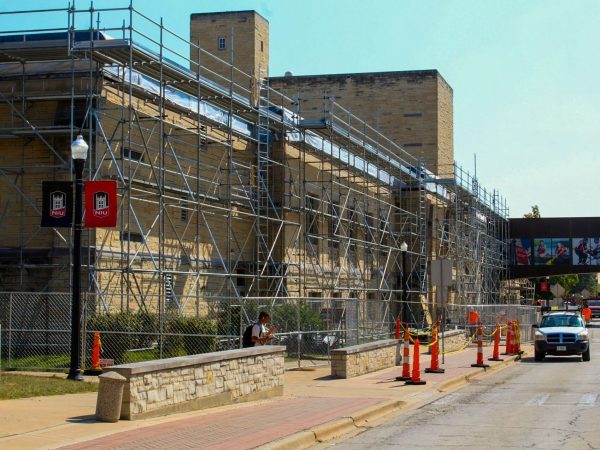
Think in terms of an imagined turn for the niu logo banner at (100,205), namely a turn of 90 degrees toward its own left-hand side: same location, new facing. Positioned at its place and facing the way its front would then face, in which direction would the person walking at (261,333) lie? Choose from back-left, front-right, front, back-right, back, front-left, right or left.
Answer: front

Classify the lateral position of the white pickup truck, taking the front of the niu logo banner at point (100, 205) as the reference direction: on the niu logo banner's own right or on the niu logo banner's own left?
on the niu logo banner's own left

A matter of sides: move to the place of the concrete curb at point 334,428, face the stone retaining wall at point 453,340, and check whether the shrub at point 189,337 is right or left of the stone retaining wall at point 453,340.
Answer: left

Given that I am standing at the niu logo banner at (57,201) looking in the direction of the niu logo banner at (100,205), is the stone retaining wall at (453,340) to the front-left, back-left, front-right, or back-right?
front-left

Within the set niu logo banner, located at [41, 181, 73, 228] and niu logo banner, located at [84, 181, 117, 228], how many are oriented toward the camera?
2

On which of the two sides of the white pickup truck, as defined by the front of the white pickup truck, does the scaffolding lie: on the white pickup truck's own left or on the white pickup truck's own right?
on the white pickup truck's own right

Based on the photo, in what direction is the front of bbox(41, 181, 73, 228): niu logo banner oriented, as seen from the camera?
facing the viewer

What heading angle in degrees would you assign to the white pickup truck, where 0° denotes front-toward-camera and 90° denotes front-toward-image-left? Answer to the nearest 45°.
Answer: approximately 0°

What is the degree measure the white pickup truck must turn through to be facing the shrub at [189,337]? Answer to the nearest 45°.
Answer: approximately 45° to its right

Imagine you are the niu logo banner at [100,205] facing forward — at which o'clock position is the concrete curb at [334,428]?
The concrete curb is roughly at 11 o'clock from the niu logo banner.

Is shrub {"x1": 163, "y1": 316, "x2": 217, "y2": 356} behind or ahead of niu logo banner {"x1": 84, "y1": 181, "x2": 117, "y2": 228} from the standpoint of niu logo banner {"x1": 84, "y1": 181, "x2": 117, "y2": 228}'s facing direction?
behind

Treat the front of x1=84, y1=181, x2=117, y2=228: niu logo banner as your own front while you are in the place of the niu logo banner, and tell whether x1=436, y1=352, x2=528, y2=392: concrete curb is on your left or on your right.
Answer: on your left

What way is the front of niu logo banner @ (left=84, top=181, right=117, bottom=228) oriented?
toward the camera

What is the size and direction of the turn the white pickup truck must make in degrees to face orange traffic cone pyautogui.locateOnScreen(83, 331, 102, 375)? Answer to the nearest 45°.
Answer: approximately 45° to its right

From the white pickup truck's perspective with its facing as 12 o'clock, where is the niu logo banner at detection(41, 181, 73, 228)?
The niu logo banner is roughly at 1 o'clock from the white pickup truck.

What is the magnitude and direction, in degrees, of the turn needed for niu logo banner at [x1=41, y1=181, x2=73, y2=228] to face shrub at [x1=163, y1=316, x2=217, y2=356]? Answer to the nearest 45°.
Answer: approximately 135° to its left
